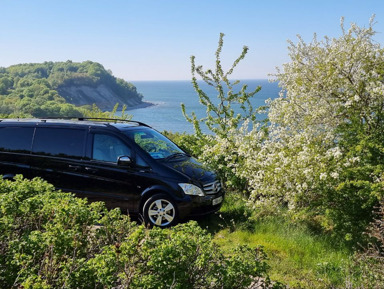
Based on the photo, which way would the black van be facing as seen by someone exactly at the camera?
facing the viewer and to the right of the viewer

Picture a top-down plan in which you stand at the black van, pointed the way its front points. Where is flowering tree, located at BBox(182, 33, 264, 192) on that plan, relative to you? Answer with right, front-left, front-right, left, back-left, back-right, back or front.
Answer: left

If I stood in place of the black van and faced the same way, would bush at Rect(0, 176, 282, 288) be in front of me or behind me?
in front

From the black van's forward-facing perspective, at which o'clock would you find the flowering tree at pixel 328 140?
The flowering tree is roughly at 11 o'clock from the black van.
